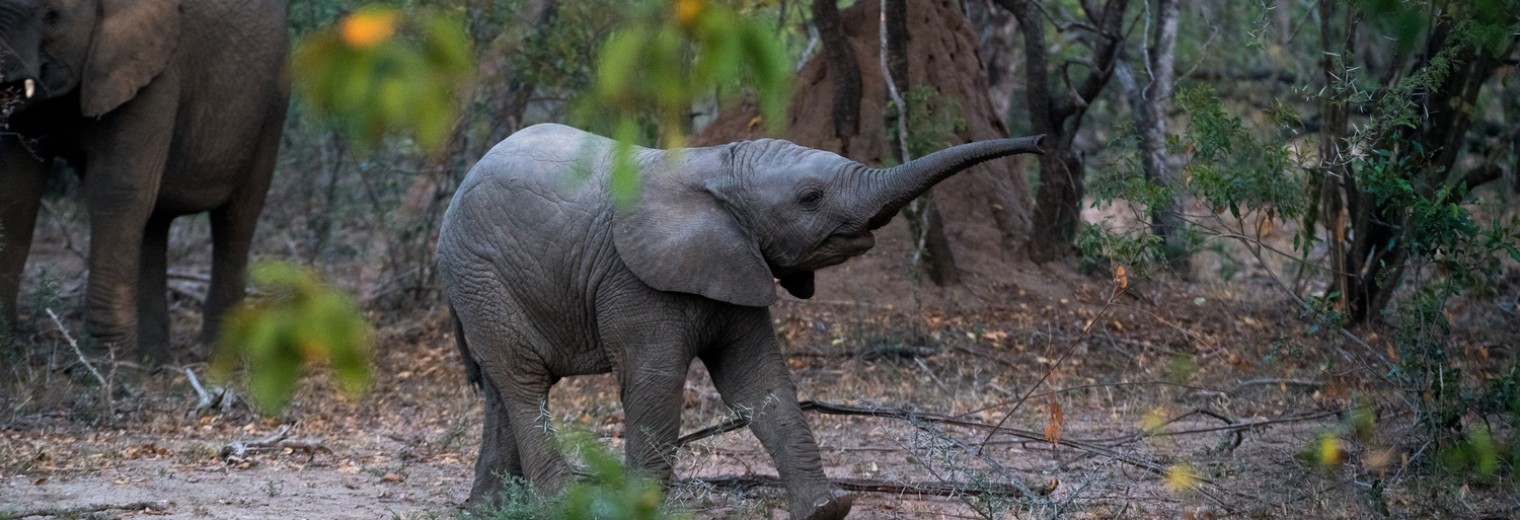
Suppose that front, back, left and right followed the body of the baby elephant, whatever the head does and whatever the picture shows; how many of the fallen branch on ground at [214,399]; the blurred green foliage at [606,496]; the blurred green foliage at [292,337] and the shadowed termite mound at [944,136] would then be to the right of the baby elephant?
2

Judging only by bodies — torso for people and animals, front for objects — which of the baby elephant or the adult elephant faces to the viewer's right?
the baby elephant

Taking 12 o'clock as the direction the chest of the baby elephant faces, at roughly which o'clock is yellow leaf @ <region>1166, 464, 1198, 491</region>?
The yellow leaf is roughly at 12 o'clock from the baby elephant.

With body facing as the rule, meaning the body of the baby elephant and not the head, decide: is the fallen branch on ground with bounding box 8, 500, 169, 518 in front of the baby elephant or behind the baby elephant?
behind

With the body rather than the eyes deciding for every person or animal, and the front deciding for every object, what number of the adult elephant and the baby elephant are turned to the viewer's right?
1

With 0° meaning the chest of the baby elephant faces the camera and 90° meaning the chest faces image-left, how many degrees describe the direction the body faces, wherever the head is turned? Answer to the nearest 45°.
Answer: approximately 270°
